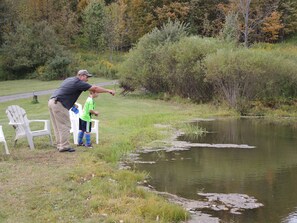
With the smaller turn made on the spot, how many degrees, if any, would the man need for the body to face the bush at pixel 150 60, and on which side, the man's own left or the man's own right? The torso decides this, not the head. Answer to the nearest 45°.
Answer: approximately 90° to the man's own left

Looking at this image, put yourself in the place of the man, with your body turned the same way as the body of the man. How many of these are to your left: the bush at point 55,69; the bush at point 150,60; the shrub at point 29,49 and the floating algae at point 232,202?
3

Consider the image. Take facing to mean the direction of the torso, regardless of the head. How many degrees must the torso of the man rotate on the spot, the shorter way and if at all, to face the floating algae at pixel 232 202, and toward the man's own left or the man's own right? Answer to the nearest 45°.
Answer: approximately 45° to the man's own right

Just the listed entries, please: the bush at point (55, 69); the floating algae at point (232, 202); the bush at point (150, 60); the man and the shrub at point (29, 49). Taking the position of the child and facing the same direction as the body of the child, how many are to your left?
3

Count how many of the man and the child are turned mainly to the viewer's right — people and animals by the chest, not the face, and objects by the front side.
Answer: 2

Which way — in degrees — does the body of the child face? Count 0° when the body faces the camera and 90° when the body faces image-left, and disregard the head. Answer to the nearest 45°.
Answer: approximately 270°

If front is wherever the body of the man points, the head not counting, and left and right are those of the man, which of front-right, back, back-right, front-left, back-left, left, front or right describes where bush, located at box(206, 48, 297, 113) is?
front-left

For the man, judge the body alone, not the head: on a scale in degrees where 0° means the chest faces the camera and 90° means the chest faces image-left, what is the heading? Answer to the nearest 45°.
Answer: approximately 270°

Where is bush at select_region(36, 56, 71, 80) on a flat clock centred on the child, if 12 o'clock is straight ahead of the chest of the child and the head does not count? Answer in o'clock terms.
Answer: The bush is roughly at 9 o'clock from the child.

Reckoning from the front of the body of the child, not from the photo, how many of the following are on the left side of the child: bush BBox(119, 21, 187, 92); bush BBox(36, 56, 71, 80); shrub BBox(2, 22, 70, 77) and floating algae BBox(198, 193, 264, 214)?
3
